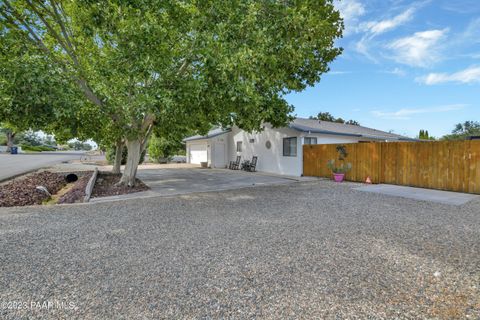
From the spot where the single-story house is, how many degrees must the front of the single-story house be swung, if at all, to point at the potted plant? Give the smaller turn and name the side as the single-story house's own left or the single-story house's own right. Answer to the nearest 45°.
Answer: approximately 90° to the single-story house's own left

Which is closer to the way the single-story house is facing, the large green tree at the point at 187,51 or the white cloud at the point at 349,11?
the large green tree

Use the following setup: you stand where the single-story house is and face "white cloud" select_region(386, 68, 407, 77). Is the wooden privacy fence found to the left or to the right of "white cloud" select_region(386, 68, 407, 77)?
right

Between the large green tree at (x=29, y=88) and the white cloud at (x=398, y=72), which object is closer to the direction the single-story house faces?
the large green tree

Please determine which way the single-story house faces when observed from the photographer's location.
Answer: facing the viewer and to the left of the viewer

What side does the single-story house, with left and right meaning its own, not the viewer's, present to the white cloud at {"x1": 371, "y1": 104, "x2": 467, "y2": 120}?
back

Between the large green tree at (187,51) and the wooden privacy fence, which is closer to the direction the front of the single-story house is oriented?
the large green tree

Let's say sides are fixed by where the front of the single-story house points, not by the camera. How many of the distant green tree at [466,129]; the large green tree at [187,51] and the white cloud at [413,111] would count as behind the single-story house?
2

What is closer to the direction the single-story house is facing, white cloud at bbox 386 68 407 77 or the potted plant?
the potted plant

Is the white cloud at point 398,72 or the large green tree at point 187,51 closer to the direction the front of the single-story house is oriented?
the large green tree

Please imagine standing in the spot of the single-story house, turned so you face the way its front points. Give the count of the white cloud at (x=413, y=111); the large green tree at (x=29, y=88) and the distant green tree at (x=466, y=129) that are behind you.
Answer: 2
